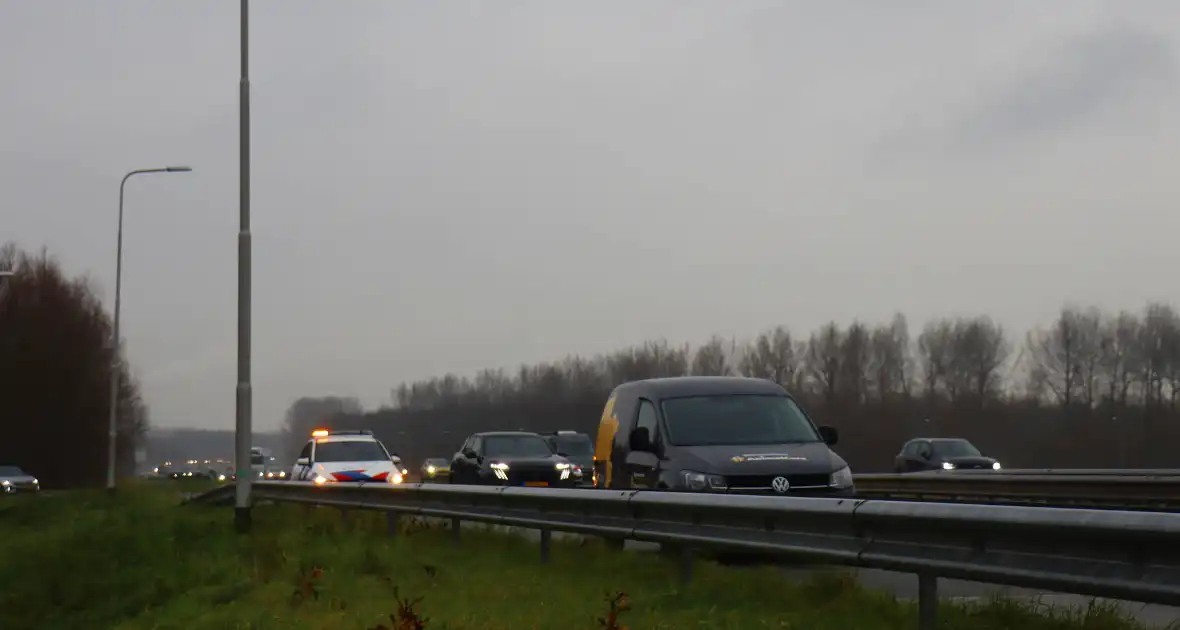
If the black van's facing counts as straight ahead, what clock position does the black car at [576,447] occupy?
The black car is roughly at 7 o'clock from the black van.

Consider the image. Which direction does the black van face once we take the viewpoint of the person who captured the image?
facing the viewer and to the right of the viewer

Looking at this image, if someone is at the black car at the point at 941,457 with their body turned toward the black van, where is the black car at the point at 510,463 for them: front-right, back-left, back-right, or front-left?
front-right

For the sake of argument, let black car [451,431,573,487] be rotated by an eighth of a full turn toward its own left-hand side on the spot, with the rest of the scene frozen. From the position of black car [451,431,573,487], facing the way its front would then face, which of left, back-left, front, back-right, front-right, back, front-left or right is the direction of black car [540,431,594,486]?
left

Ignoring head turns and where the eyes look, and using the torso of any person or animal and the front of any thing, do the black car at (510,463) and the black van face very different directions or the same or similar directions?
same or similar directions

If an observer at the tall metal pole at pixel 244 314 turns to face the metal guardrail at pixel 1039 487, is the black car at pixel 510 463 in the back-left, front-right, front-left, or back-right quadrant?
front-left

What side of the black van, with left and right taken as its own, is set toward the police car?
back

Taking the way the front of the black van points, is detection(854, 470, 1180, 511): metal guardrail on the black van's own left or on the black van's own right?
on the black van's own left

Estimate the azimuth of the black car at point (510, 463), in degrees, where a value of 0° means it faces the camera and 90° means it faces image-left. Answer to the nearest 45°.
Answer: approximately 315°

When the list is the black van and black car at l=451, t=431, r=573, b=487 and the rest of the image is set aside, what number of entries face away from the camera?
0

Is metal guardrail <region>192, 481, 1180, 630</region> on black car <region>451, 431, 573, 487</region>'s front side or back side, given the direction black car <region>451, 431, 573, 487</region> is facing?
on the front side
